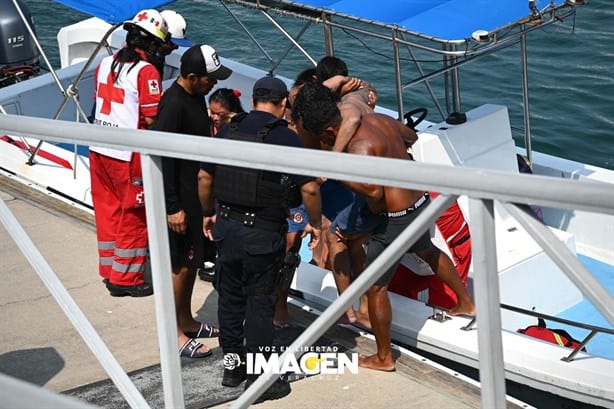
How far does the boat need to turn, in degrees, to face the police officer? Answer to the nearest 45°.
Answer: approximately 90° to its right

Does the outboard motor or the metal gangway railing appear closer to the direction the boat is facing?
the metal gangway railing
